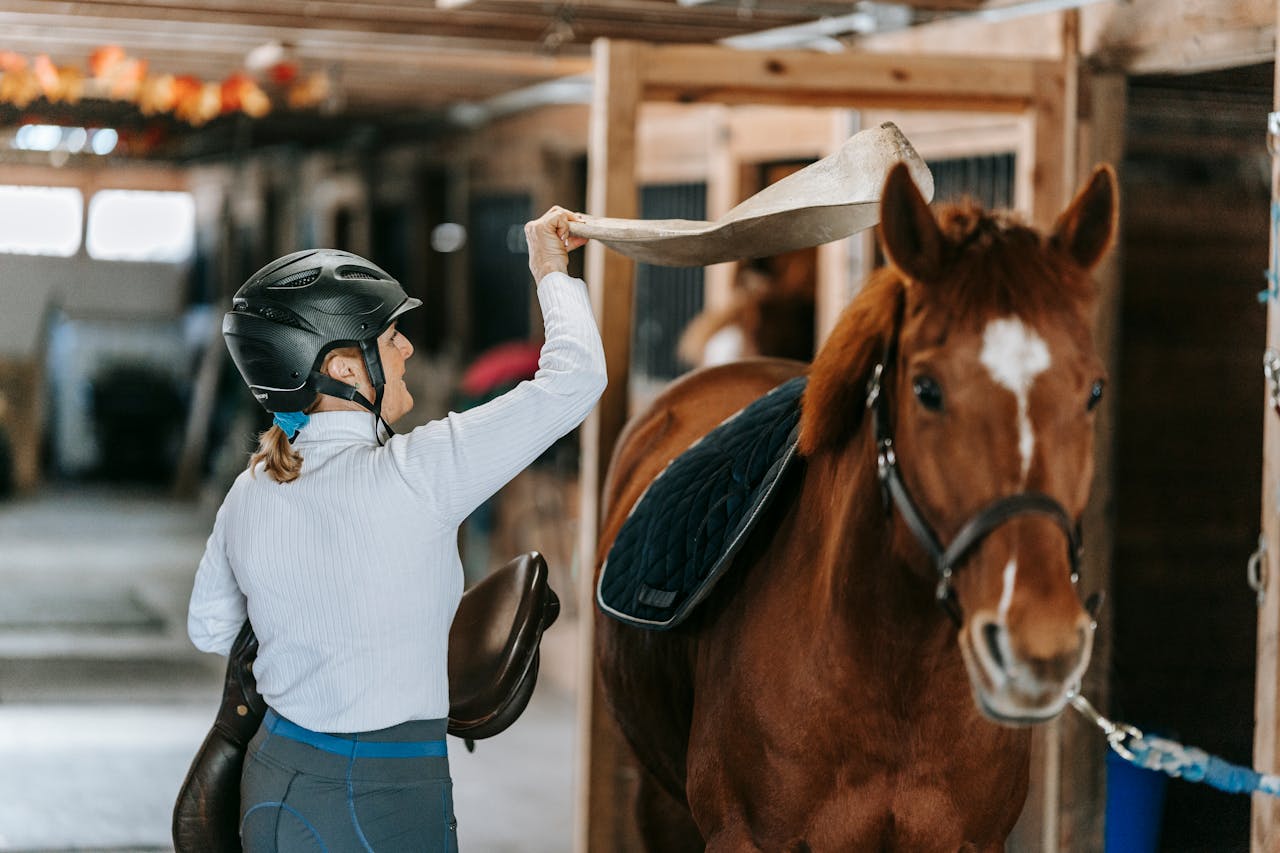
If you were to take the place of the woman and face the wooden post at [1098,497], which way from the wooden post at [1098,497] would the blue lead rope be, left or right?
right

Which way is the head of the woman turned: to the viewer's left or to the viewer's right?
to the viewer's right

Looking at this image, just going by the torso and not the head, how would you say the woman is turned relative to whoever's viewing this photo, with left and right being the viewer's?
facing away from the viewer and to the right of the viewer

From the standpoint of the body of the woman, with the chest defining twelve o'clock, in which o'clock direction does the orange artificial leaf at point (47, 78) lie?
The orange artificial leaf is roughly at 10 o'clock from the woman.

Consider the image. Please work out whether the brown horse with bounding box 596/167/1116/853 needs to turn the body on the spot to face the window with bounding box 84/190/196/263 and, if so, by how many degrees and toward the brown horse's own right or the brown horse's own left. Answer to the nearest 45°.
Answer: approximately 180°

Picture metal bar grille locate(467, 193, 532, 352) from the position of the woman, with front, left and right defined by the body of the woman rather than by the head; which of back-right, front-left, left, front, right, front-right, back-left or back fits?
front-left

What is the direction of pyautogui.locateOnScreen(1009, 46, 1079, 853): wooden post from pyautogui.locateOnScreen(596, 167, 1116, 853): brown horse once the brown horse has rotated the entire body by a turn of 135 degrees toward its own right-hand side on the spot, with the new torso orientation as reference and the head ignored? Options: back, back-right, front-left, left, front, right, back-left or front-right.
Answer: right

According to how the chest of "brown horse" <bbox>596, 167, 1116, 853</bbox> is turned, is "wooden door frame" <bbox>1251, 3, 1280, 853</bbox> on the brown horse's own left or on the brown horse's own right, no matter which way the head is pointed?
on the brown horse's own left

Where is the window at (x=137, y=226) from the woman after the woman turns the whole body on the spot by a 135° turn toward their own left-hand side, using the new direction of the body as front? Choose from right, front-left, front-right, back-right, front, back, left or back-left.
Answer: right

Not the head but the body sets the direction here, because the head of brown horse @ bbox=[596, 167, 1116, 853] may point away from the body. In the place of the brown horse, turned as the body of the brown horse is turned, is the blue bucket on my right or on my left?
on my left

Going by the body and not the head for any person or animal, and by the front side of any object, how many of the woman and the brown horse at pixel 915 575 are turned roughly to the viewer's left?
0

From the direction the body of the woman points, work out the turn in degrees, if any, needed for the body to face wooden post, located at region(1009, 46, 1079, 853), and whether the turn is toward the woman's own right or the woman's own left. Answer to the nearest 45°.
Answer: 0° — they already face it
